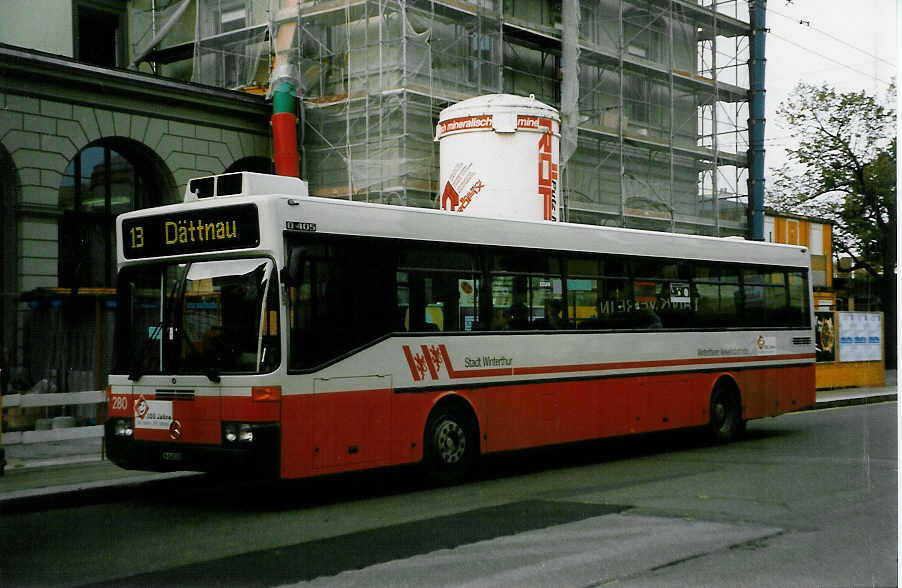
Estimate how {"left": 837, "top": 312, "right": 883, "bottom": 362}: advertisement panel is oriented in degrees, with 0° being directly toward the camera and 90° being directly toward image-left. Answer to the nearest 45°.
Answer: approximately 0°

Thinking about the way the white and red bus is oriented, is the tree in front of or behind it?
behind

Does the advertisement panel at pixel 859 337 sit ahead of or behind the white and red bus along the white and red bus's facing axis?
behind

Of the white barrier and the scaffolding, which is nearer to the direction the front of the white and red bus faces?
the white barrier

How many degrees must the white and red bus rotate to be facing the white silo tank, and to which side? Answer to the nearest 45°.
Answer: approximately 135° to its right

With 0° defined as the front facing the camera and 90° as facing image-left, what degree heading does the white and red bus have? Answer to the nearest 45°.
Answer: approximately 45°
